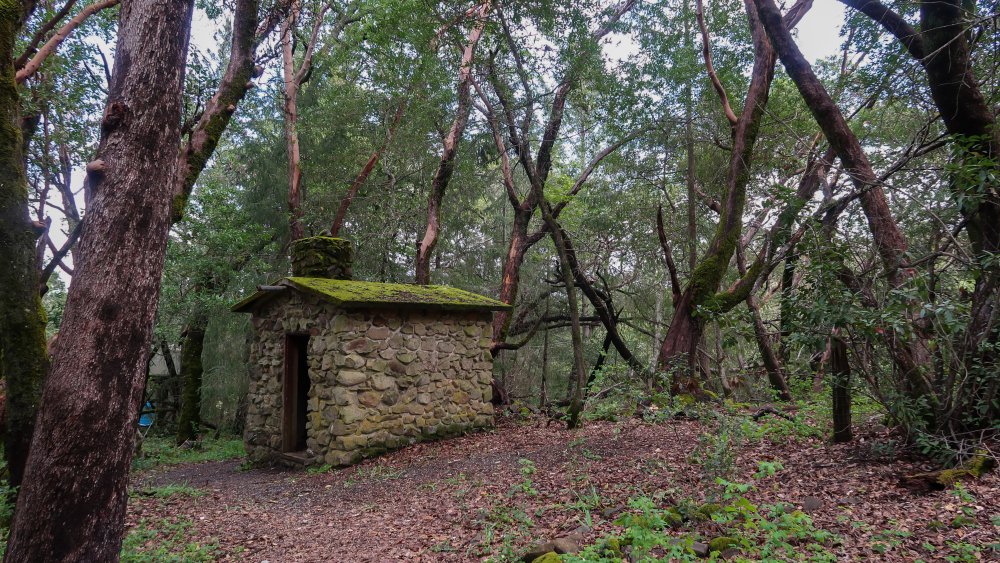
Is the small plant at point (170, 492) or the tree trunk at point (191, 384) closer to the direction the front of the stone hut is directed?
the small plant

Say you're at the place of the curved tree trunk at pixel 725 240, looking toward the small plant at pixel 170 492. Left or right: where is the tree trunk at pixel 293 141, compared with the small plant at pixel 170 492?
right

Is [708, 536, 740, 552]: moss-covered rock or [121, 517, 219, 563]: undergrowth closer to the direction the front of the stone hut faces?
the undergrowth

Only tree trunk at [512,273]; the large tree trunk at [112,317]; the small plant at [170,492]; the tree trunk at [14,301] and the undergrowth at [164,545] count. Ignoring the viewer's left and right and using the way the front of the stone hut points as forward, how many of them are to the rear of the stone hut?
1

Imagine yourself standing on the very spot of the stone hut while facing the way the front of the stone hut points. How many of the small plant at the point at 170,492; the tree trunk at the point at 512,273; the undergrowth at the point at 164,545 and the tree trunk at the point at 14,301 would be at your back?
1

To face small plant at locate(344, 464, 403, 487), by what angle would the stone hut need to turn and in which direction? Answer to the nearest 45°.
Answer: approximately 45° to its left

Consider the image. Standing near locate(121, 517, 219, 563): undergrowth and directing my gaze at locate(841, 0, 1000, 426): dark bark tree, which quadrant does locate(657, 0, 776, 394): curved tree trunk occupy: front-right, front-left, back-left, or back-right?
front-left

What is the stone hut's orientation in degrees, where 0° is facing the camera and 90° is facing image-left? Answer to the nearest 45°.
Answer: approximately 45°

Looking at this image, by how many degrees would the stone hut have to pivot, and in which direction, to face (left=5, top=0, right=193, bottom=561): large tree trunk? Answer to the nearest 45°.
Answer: approximately 45° to its left

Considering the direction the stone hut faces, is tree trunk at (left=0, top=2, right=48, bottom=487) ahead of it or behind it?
ahead
